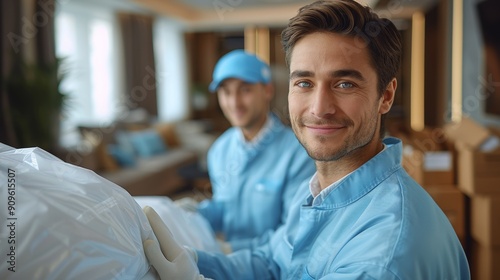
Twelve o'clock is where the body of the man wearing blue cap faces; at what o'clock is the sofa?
The sofa is roughly at 4 o'clock from the man wearing blue cap.

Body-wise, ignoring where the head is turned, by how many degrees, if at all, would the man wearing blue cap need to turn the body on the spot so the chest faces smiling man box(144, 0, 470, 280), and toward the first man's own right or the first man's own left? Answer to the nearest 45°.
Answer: approximately 45° to the first man's own left

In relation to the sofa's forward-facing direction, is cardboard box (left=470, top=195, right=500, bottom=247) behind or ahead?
ahead

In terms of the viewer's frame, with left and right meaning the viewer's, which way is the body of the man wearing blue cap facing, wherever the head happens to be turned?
facing the viewer and to the left of the viewer

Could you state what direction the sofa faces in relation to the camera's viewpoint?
facing the viewer and to the right of the viewer
